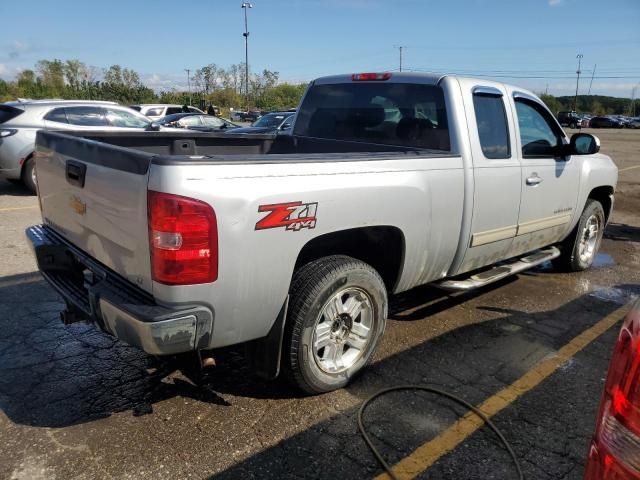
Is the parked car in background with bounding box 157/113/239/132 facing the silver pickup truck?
no

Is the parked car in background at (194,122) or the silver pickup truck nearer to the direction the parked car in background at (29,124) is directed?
the parked car in background

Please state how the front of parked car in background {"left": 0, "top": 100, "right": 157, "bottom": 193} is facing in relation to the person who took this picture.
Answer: facing away from the viewer and to the right of the viewer

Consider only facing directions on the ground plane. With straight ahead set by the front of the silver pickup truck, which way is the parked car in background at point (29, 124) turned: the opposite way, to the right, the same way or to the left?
the same way

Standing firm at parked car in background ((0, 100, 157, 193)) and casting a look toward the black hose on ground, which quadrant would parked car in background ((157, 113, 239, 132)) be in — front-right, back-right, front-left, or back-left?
back-left

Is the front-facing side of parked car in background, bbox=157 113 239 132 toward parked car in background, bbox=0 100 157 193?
no

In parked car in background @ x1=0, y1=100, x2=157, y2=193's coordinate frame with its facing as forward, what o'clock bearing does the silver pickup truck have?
The silver pickup truck is roughly at 4 o'clock from the parked car in background.

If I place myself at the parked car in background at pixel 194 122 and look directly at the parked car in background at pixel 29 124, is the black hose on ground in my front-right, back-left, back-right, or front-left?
front-left

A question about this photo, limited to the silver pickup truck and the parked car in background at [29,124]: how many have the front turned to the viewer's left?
0

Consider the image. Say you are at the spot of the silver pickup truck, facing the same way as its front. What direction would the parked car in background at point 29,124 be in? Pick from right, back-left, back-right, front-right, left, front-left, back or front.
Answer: left

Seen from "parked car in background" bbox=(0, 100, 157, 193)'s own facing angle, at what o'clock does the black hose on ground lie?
The black hose on ground is roughly at 4 o'clock from the parked car in background.

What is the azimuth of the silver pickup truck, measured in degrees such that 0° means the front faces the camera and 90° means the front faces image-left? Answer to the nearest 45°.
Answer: approximately 225°
